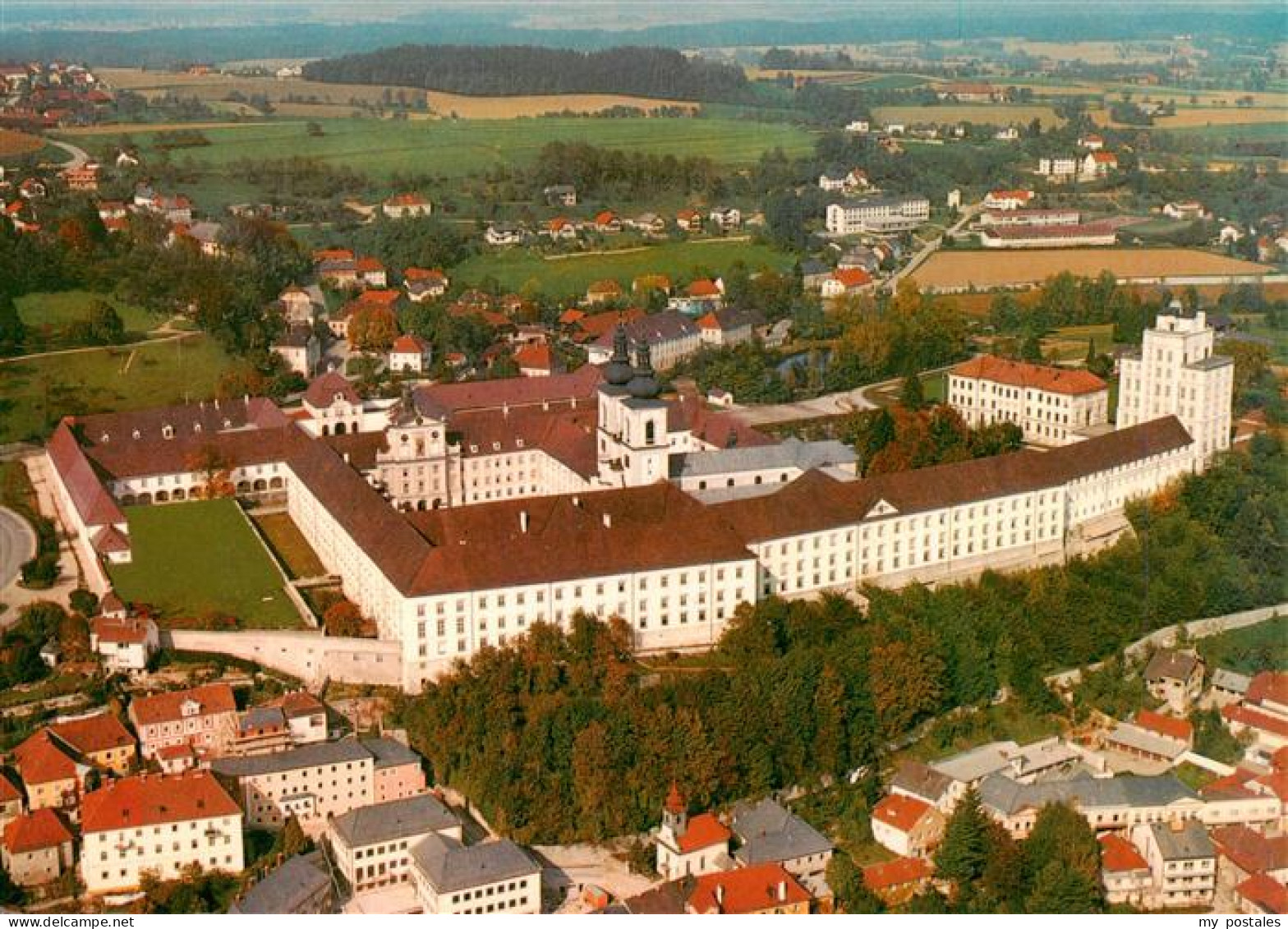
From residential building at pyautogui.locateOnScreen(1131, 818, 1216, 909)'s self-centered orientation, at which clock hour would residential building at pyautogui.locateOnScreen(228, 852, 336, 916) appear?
residential building at pyautogui.locateOnScreen(228, 852, 336, 916) is roughly at 2 o'clock from residential building at pyautogui.locateOnScreen(1131, 818, 1216, 909).

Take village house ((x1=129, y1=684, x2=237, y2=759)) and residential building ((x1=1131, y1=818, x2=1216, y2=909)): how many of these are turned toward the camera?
2

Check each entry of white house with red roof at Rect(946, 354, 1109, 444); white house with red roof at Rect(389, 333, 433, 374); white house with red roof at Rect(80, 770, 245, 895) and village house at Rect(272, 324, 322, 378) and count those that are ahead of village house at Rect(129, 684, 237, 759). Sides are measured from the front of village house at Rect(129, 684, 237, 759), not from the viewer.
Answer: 1

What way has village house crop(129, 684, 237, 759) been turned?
toward the camera

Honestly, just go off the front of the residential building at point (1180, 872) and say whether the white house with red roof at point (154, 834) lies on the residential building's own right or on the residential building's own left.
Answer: on the residential building's own right

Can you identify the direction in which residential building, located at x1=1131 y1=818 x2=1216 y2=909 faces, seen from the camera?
facing the viewer

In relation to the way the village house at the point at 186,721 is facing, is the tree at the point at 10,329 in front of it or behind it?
behind

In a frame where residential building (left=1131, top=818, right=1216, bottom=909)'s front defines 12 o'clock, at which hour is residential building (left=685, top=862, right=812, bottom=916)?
residential building (left=685, top=862, right=812, bottom=916) is roughly at 2 o'clock from residential building (left=1131, top=818, right=1216, bottom=909).

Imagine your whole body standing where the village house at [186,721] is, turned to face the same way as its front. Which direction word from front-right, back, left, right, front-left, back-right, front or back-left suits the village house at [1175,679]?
left

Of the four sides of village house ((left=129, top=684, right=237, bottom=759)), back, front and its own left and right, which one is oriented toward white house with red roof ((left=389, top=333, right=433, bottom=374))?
back

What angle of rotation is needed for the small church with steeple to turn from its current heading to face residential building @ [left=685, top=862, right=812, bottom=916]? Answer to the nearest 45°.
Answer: approximately 90° to its left

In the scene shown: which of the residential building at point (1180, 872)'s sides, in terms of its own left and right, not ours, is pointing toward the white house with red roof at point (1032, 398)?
back
